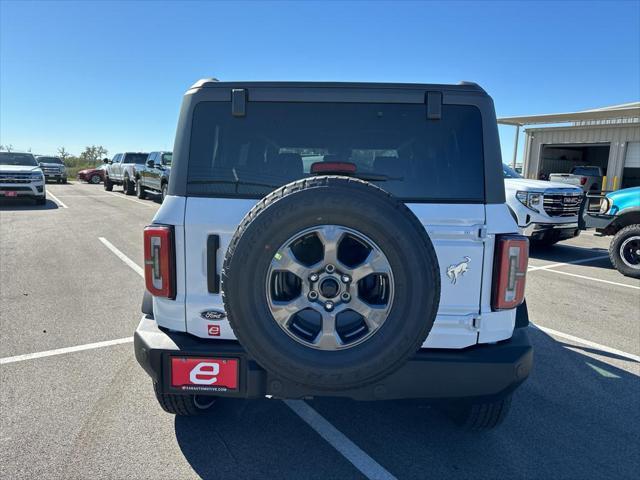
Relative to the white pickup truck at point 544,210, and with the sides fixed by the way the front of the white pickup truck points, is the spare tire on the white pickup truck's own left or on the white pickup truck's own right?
on the white pickup truck's own right

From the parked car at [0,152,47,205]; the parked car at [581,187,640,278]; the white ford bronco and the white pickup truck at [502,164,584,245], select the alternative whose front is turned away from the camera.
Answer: the white ford bronco

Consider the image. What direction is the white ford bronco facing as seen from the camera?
away from the camera

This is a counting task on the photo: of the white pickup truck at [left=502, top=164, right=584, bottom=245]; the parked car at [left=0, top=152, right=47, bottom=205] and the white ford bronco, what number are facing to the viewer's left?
0

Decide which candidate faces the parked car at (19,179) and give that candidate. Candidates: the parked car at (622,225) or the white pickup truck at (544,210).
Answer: the parked car at (622,225)

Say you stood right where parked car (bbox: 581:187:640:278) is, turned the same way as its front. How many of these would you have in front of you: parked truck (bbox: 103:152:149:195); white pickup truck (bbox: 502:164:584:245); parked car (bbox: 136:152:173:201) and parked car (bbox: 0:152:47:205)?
4

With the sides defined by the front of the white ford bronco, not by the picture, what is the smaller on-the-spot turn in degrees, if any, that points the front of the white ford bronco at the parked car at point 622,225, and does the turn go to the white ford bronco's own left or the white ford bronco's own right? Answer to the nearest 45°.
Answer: approximately 45° to the white ford bronco's own right

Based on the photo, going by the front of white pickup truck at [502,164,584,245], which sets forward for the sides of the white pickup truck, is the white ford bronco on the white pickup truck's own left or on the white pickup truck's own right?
on the white pickup truck's own right

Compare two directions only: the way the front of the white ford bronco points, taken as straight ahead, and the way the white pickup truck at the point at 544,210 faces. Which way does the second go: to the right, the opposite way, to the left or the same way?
the opposite way

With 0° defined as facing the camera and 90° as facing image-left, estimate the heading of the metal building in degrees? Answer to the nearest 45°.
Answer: approximately 45°

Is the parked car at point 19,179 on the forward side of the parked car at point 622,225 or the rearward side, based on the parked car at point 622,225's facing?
on the forward side

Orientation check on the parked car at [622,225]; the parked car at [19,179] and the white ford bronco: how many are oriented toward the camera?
1

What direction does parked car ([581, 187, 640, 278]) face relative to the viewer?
to the viewer's left

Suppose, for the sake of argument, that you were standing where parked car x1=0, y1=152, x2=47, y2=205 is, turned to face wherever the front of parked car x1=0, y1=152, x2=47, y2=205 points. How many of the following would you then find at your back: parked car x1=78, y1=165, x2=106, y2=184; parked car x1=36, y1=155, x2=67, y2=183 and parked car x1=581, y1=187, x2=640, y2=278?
2

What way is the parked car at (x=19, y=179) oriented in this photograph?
toward the camera
